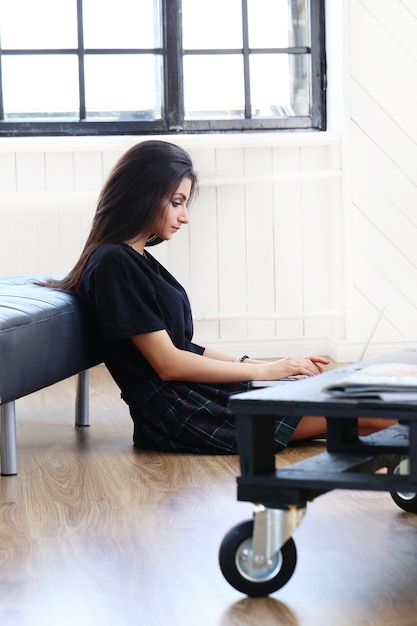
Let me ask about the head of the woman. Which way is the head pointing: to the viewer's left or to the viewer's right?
to the viewer's right

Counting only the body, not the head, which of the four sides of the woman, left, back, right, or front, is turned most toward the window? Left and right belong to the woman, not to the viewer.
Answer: left

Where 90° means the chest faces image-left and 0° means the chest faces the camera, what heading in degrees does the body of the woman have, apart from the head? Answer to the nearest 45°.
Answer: approximately 270°
